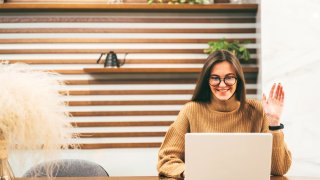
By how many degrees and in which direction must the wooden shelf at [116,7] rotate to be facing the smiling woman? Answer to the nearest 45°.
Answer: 0° — it already faces them

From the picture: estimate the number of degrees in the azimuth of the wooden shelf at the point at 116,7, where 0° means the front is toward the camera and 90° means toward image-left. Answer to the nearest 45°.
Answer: approximately 0°

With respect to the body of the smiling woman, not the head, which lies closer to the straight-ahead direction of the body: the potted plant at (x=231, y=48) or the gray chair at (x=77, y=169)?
the gray chair

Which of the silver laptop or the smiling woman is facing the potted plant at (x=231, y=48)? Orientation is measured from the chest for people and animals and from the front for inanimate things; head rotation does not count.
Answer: the silver laptop

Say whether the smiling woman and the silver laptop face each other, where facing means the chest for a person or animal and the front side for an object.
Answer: yes

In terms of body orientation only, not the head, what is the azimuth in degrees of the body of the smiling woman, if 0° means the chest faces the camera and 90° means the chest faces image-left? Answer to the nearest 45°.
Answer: approximately 0°

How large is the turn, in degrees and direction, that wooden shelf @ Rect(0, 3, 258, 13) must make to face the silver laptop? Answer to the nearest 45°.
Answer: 0° — it already faces it

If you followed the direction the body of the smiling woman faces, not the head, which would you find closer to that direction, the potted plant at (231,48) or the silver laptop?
the silver laptop

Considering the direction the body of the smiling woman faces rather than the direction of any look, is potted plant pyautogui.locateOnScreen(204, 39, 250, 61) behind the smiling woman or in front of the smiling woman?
behind

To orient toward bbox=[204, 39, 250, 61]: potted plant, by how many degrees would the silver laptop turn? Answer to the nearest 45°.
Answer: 0° — it already faces it

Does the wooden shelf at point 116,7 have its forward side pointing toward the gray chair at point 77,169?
yes

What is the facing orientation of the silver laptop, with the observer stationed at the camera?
facing away from the viewer
